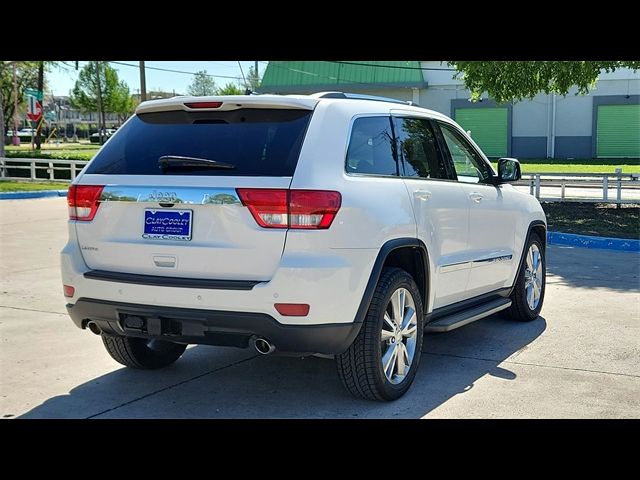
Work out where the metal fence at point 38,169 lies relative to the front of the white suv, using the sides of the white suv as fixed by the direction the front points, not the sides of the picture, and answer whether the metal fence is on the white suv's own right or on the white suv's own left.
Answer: on the white suv's own left

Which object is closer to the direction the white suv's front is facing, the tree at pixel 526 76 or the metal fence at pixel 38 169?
the tree

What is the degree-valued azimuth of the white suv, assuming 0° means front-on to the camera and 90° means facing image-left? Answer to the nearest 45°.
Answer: approximately 225°

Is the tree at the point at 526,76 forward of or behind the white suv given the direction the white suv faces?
forward

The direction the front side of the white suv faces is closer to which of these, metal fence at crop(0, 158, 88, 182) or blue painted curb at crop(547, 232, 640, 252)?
the blue painted curb

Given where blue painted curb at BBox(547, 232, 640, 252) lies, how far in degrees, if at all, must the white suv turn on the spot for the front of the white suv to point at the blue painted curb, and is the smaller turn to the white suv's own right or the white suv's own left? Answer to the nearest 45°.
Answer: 0° — it already faces it
